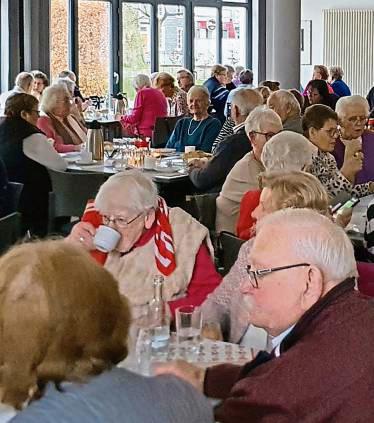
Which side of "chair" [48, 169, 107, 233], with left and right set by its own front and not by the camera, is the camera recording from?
back

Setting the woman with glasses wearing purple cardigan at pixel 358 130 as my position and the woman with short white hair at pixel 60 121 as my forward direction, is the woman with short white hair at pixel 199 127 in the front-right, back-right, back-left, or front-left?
front-right

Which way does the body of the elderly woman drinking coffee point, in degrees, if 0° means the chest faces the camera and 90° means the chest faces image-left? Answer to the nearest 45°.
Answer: approximately 45°

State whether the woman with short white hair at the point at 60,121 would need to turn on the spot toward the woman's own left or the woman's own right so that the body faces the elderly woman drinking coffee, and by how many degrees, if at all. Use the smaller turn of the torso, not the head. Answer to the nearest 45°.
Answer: approximately 45° to the woman's own right

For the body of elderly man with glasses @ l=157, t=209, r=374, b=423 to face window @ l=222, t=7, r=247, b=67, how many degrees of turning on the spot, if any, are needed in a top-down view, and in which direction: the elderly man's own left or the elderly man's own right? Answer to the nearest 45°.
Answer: approximately 90° to the elderly man's own right

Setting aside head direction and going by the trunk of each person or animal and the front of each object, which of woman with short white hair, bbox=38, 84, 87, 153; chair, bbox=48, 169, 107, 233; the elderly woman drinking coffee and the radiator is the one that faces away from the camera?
the chair

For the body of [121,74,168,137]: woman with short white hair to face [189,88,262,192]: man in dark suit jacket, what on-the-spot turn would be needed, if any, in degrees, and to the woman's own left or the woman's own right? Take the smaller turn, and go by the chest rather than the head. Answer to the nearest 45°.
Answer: approximately 135° to the woman's own left

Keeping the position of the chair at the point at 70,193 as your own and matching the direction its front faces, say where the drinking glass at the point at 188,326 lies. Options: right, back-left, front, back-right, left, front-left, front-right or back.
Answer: back

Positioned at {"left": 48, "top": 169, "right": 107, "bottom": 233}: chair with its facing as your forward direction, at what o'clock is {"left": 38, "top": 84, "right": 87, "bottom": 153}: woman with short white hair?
The woman with short white hair is roughly at 12 o'clock from the chair.

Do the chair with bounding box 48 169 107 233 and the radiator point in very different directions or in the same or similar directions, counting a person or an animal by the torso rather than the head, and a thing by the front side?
very different directions

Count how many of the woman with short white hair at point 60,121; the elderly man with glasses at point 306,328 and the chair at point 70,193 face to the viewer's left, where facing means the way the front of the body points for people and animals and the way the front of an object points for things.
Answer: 1

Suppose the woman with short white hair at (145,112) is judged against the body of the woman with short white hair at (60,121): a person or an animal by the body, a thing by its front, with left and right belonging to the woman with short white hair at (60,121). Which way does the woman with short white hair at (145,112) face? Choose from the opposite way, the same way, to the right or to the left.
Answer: the opposite way

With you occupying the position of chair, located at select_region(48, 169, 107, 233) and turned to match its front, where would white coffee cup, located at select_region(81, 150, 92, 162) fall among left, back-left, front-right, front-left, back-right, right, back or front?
front

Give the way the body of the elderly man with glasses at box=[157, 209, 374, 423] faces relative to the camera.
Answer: to the viewer's left
